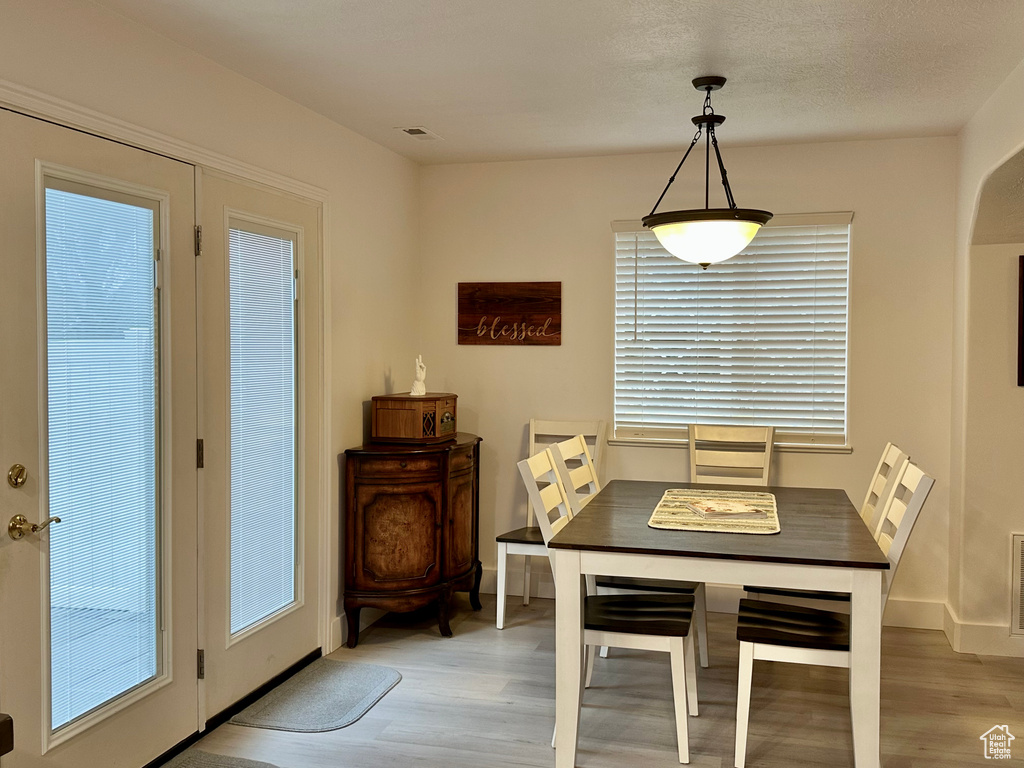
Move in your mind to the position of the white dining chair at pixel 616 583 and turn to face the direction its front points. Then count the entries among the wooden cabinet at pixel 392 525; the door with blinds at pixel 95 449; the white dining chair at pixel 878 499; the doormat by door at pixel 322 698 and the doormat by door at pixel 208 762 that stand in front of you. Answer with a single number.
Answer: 1

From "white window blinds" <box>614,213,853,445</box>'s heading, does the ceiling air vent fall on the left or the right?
on its right

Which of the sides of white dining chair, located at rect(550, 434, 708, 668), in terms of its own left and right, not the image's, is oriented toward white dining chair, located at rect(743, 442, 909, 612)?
front

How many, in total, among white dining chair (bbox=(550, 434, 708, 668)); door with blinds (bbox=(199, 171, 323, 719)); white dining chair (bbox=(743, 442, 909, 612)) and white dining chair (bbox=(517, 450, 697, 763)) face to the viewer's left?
1

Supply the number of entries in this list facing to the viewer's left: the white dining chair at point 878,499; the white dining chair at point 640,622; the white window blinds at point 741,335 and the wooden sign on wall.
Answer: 1

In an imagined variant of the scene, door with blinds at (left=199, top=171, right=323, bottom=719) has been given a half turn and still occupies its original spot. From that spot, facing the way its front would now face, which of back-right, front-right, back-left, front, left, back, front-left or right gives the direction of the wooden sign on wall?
right

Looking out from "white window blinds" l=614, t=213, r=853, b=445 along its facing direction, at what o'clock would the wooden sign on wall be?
The wooden sign on wall is roughly at 3 o'clock from the white window blinds.

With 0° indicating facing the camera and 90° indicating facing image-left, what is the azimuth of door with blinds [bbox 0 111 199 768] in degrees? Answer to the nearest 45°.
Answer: approximately 315°

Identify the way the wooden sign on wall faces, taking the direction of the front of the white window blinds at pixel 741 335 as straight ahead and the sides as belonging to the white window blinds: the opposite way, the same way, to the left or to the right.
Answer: the same way

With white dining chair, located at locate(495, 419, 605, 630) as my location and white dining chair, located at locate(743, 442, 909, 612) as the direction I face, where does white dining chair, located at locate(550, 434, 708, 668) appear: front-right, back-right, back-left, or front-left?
front-right

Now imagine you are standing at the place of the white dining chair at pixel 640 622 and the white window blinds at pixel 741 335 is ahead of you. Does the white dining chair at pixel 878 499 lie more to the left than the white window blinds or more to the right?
right

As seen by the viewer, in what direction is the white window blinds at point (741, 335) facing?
toward the camera

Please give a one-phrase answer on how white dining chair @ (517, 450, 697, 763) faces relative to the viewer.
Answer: facing to the right of the viewer

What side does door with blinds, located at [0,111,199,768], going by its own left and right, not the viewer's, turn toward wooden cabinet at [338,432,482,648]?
left

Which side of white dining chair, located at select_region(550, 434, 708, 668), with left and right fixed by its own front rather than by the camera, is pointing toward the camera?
right

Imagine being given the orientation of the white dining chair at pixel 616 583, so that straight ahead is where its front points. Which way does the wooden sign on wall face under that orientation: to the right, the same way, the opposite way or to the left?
to the right

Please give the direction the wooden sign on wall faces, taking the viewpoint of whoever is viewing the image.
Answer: facing the viewer

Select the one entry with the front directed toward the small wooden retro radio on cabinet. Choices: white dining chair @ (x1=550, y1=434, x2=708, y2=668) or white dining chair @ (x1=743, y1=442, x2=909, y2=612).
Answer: white dining chair @ (x1=743, y1=442, x2=909, y2=612)

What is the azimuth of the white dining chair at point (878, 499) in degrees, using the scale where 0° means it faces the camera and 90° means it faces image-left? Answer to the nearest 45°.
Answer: approximately 90°

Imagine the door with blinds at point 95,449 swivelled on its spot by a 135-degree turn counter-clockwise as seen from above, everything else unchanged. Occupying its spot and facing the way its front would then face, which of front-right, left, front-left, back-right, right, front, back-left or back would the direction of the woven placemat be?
right
